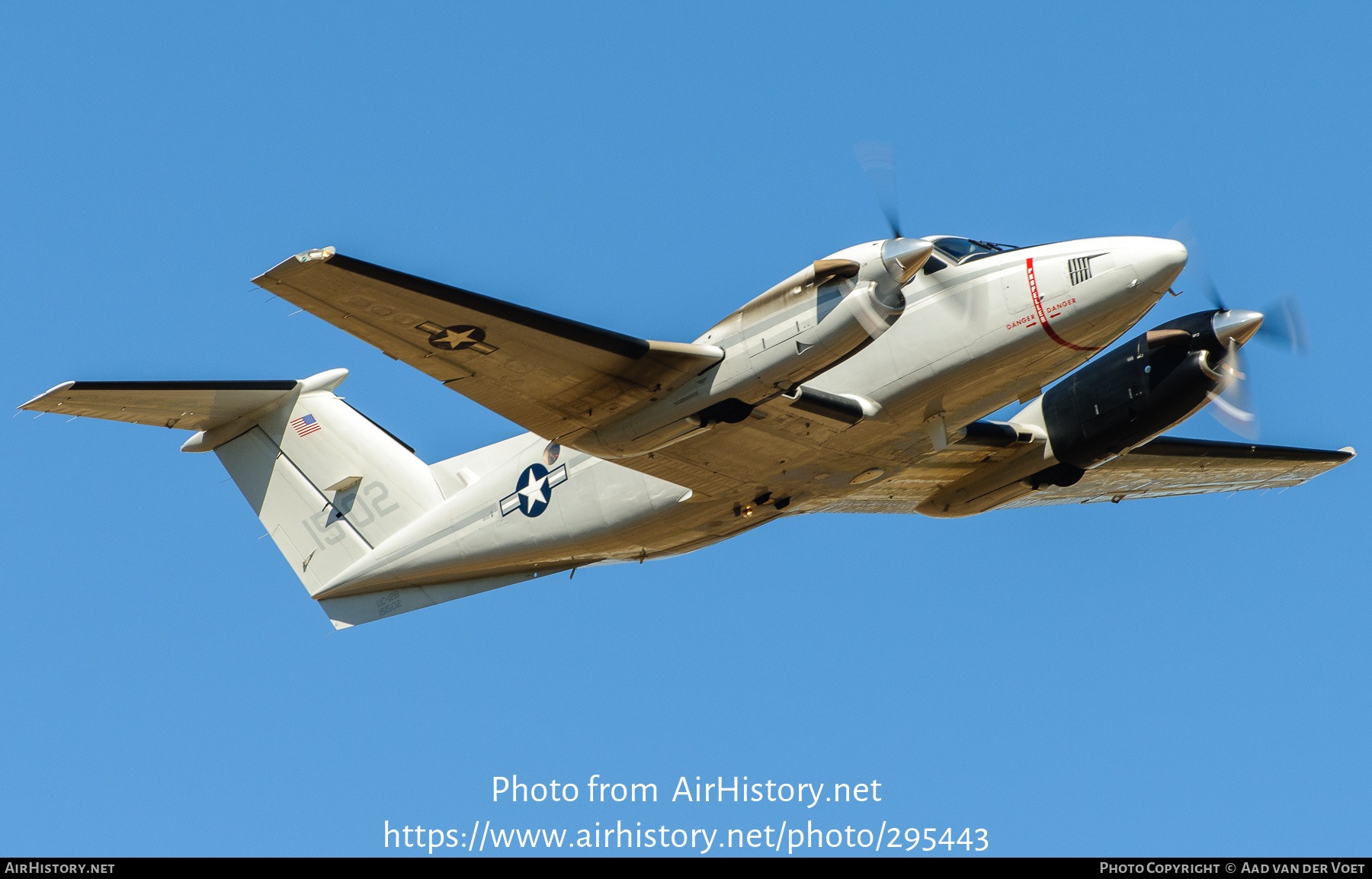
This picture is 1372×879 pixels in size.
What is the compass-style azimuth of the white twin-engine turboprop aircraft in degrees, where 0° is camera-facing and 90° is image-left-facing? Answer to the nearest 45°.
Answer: approximately 315°
